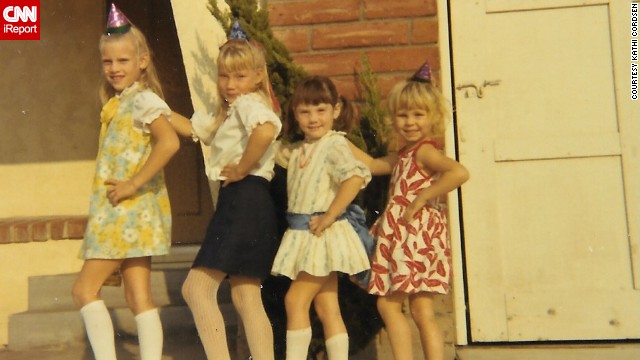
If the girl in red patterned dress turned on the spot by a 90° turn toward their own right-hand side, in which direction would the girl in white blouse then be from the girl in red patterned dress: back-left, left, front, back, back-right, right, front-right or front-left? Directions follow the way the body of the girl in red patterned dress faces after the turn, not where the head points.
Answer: front-left

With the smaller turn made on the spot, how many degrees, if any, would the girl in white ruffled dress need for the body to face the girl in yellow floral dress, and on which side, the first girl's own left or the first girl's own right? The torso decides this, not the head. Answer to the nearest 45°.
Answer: approximately 45° to the first girl's own right

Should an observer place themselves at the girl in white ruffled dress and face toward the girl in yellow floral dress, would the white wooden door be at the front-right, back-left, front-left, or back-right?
back-right

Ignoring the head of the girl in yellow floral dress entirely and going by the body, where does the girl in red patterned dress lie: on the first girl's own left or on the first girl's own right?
on the first girl's own left
